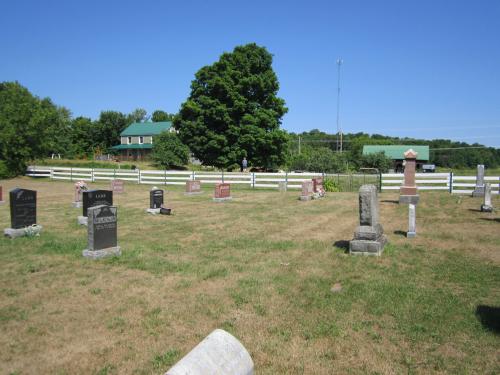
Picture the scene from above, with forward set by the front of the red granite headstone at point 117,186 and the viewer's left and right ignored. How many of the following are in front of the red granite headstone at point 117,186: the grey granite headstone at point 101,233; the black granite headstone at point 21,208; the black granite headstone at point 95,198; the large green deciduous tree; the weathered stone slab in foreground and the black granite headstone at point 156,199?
5

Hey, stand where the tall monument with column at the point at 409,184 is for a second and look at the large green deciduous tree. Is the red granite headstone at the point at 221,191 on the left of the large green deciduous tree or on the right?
left

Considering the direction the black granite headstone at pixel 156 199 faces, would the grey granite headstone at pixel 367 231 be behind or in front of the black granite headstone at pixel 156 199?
in front

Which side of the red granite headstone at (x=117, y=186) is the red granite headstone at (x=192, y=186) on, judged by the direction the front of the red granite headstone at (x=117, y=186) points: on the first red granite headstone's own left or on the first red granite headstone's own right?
on the first red granite headstone's own left

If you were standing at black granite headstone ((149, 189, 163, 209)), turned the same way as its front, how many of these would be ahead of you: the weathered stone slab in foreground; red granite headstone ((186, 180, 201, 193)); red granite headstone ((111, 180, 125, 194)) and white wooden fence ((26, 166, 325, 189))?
1

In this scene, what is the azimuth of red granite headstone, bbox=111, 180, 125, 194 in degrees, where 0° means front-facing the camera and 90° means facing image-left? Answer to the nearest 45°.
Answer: approximately 0°

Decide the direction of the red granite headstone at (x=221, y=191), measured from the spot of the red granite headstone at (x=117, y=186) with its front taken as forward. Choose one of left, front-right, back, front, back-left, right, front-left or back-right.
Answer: front-left

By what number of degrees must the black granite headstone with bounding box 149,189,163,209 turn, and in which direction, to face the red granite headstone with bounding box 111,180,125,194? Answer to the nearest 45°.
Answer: approximately 180°

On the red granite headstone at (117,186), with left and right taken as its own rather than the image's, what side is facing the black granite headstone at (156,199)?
front

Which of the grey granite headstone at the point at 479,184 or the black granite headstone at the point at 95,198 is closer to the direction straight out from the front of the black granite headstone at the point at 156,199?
the black granite headstone

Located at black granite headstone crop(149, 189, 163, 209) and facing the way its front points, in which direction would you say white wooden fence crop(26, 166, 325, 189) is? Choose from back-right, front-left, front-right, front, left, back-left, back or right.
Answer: back

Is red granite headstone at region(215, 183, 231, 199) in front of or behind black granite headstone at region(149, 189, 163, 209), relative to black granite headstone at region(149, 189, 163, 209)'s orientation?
behind

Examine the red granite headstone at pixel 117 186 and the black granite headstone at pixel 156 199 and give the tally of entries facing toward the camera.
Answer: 2

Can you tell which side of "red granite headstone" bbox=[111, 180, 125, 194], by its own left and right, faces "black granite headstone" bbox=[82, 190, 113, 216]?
front

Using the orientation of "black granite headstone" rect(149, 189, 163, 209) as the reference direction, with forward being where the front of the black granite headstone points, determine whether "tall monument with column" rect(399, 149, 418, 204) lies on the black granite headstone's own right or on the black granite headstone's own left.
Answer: on the black granite headstone's own left

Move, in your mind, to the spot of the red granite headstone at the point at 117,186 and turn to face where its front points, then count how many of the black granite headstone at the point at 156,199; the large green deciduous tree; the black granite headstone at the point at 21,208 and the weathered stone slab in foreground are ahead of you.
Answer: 3

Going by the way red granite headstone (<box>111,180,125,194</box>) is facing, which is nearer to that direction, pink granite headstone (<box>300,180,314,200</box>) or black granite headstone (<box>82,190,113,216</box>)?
the black granite headstone
